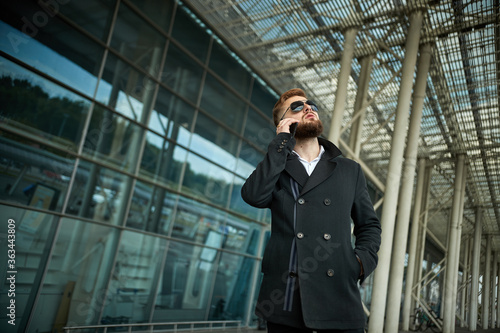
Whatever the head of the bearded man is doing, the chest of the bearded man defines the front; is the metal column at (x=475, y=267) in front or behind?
behind

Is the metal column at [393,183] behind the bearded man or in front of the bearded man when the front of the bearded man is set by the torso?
behind

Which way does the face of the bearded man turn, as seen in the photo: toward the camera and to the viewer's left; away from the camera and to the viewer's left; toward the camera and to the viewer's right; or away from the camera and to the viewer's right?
toward the camera and to the viewer's right

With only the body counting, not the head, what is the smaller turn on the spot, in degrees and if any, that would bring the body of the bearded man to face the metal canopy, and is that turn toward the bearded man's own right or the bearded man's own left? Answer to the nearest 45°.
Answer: approximately 180°

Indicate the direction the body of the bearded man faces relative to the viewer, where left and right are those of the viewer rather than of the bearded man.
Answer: facing the viewer

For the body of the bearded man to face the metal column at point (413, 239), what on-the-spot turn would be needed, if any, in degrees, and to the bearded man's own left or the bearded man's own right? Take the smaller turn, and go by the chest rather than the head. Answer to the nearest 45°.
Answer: approximately 180°

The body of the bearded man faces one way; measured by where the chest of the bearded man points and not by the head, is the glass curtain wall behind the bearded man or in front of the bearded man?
behind

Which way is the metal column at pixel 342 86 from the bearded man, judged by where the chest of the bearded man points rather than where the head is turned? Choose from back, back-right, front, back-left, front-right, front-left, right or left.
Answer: back
